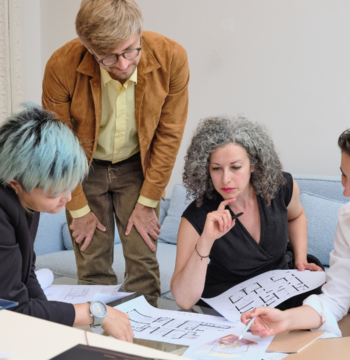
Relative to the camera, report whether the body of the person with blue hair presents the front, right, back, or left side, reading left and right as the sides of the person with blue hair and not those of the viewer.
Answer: right

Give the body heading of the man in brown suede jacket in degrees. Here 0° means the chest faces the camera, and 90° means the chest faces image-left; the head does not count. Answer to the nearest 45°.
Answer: approximately 0°

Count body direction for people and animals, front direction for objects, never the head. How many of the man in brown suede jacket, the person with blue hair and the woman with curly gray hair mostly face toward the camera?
2

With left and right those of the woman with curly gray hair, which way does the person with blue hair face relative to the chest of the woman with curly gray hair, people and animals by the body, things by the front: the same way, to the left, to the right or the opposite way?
to the left

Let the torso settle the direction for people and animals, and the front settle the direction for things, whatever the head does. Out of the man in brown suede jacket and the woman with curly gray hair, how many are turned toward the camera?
2

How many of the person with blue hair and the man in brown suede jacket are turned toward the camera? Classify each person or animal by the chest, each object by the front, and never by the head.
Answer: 1
